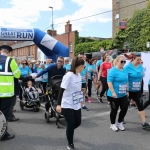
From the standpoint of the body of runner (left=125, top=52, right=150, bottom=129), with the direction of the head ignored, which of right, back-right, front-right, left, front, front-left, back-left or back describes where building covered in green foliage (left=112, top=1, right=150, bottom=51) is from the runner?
back-left

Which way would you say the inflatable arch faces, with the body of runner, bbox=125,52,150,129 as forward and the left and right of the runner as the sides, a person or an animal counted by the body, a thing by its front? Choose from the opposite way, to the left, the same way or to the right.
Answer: the same way

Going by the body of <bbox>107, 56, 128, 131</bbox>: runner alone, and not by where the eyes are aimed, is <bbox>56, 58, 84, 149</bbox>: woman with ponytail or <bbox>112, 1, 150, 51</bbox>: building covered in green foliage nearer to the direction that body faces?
the woman with ponytail

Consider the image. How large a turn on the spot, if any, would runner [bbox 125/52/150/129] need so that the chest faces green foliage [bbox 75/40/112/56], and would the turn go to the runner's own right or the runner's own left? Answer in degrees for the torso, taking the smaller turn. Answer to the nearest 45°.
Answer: approximately 135° to the runner's own left

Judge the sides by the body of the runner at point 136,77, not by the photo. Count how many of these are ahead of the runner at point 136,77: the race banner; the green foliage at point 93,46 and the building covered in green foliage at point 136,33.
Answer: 0

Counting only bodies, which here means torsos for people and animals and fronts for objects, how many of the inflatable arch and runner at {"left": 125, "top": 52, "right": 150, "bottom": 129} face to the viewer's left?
0

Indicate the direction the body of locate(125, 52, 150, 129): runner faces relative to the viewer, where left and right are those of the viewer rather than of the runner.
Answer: facing the viewer and to the right of the viewer

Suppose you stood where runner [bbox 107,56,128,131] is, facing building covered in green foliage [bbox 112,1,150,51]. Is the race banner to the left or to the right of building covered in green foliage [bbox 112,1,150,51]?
left

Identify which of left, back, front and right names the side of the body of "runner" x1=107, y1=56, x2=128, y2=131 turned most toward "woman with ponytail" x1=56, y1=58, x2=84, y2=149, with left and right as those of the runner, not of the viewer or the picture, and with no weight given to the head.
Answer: right

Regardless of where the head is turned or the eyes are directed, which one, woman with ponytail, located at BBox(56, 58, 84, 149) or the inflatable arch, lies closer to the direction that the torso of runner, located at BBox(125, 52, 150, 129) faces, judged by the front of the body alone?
the woman with ponytail

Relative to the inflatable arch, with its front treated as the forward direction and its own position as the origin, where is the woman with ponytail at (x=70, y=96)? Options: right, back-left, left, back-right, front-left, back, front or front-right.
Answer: front

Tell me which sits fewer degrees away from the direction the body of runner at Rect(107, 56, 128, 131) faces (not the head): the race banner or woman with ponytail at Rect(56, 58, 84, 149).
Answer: the woman with ponytail

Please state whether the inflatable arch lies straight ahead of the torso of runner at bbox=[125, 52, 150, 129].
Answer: no

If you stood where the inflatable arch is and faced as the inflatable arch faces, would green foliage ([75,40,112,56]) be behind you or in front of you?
behind

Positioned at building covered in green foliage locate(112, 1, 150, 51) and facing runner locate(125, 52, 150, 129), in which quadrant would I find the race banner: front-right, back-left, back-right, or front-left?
front-right

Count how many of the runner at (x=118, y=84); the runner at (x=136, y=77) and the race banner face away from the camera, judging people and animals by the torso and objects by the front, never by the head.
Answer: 0

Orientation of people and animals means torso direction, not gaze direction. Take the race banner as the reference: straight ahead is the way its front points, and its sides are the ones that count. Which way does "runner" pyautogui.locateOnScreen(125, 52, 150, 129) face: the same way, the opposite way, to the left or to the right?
the same way

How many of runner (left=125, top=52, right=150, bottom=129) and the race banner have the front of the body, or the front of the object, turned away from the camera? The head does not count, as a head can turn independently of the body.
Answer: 0

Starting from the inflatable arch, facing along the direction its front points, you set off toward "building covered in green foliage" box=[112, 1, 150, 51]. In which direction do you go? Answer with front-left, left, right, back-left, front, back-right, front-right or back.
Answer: back-left

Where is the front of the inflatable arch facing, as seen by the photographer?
facing the viewer
